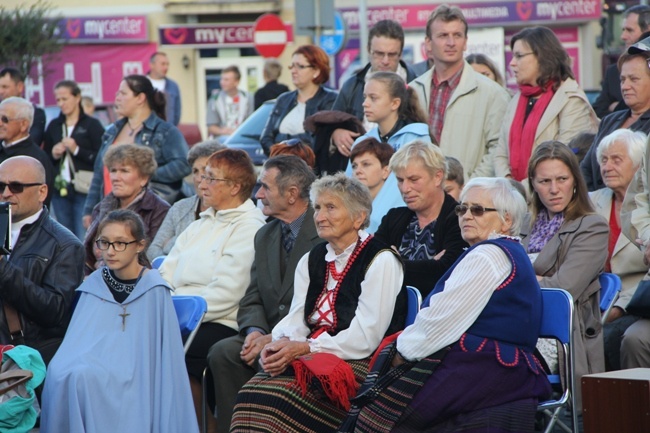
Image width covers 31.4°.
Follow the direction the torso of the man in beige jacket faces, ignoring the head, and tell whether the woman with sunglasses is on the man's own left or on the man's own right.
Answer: on the man's own left

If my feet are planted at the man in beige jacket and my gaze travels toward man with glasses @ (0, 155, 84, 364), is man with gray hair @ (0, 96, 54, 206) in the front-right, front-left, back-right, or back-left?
front-right

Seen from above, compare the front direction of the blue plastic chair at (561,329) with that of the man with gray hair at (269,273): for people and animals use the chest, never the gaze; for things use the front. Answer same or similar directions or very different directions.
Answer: same or similar directions

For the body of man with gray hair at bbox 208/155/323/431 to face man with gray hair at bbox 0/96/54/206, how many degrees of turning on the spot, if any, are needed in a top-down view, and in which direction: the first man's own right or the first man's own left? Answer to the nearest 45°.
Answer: approximately 90° to the first man's own right

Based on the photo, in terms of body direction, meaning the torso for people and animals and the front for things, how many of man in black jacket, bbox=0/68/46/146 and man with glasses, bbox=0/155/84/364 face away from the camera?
0

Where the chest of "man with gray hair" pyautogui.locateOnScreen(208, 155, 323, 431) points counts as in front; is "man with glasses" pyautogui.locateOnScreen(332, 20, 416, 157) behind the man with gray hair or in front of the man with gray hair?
behind

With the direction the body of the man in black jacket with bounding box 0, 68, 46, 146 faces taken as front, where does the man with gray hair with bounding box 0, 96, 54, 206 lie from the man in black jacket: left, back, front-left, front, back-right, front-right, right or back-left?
front-left

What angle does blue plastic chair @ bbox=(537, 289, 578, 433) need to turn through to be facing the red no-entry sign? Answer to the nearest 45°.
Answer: approximately 135° to its right

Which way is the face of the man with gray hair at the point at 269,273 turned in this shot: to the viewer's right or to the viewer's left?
to the viewer's left

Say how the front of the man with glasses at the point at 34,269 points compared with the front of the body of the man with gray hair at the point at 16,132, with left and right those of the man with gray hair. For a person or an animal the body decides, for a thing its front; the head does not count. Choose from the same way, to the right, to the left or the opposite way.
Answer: the same way

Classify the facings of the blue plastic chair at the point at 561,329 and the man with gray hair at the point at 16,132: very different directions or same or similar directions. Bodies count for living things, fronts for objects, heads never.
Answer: same or similar directions

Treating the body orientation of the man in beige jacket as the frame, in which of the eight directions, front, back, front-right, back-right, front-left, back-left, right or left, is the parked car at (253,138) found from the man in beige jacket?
right

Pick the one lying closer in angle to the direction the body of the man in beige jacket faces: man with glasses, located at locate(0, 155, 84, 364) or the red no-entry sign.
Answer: the man with glasses

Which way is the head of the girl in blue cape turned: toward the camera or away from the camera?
toward the camera

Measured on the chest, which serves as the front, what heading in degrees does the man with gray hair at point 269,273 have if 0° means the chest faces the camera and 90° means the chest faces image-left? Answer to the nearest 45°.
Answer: approximately 45°

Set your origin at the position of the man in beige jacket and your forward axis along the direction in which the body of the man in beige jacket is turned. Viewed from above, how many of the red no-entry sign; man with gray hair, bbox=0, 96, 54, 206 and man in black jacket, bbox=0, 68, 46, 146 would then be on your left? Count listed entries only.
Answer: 0

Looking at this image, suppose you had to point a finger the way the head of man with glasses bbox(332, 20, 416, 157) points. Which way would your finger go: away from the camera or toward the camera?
toward the camera

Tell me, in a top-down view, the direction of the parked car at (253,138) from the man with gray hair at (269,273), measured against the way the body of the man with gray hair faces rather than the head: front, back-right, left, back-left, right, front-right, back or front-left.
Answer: back-right

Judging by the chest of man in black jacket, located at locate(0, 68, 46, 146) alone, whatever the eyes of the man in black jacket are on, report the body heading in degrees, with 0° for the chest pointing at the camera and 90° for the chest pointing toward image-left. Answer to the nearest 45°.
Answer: approximately 45°

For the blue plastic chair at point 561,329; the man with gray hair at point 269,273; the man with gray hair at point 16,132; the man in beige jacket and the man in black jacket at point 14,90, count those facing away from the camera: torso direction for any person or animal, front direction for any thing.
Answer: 0

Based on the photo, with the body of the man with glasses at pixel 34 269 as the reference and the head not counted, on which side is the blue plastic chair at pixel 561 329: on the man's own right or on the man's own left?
on the man's own left
